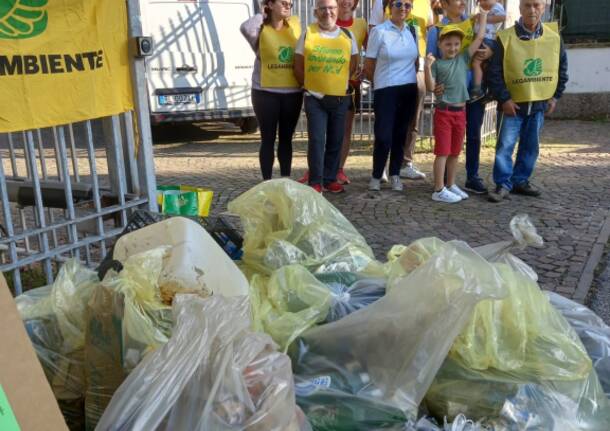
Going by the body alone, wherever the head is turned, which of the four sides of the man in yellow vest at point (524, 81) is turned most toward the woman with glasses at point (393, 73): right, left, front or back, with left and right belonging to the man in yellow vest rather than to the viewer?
right

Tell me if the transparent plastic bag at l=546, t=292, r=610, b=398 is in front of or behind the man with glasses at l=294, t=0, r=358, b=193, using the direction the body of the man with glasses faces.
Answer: in front

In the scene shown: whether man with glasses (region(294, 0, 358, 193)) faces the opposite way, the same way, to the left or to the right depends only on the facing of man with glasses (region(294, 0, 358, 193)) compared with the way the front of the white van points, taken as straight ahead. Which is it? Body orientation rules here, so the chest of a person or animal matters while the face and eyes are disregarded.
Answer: the opposite way

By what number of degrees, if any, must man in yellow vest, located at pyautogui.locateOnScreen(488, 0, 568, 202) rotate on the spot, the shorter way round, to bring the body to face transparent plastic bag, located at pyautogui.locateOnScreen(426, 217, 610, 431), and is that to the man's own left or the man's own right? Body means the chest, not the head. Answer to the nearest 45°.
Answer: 0° — they already face it

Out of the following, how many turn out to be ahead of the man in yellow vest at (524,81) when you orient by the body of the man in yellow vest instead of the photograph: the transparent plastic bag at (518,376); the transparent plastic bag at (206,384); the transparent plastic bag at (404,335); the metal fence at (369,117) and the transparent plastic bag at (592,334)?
4

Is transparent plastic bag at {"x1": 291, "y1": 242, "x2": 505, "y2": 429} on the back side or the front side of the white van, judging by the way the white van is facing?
on the back side

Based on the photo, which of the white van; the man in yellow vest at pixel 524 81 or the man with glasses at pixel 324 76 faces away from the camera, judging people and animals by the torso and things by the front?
the white van

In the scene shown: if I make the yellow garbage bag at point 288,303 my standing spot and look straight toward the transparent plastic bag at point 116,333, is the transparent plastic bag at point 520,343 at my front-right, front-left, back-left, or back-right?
back-left

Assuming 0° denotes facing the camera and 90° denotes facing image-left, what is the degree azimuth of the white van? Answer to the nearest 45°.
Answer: approximately 180°
